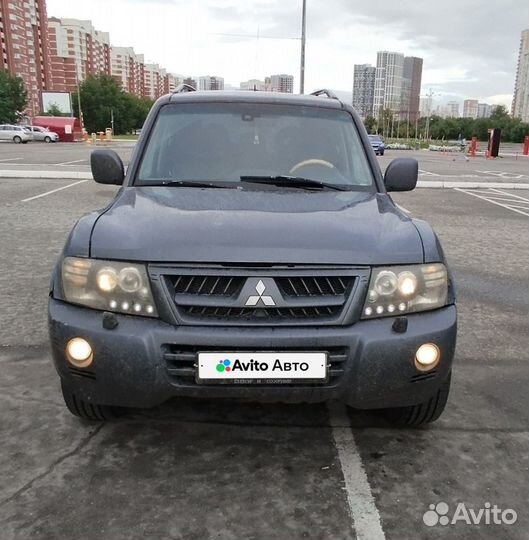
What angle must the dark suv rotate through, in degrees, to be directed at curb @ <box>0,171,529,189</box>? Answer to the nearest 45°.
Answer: approximately 180°

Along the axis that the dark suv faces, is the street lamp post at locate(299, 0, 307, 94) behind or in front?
behind

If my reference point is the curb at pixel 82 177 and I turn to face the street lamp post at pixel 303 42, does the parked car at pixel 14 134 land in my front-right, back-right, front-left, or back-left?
front-left

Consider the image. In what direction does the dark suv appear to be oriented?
toward the camera

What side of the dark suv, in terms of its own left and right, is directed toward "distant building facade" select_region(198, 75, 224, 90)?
back

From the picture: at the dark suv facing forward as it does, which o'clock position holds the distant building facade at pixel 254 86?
The distant building facade is roughly at 6 o'clock from the dark suv.

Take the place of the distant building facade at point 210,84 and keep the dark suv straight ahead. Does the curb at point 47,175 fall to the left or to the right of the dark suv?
right

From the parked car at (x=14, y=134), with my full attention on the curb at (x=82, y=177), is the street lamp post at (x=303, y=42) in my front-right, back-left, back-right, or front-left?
front-left

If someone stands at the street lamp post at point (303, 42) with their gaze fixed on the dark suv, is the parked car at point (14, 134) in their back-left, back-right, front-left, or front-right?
back-right

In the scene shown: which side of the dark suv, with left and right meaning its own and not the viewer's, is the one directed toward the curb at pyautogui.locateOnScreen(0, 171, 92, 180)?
back

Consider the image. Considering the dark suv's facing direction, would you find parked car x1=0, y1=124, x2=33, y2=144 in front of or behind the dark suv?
behind
